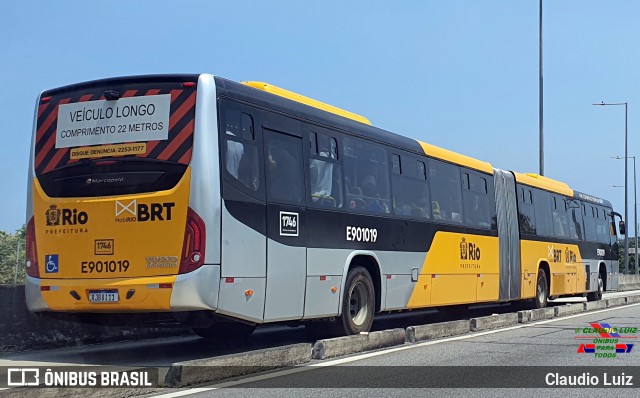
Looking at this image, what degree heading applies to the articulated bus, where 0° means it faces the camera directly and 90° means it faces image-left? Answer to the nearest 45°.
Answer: approximately 225°

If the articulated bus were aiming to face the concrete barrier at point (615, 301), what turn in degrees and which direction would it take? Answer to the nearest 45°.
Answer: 0° — it already faces it

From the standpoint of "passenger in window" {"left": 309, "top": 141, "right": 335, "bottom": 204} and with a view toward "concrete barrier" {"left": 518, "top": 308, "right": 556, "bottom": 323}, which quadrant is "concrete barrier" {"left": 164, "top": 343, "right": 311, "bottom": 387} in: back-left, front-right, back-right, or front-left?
back-right
